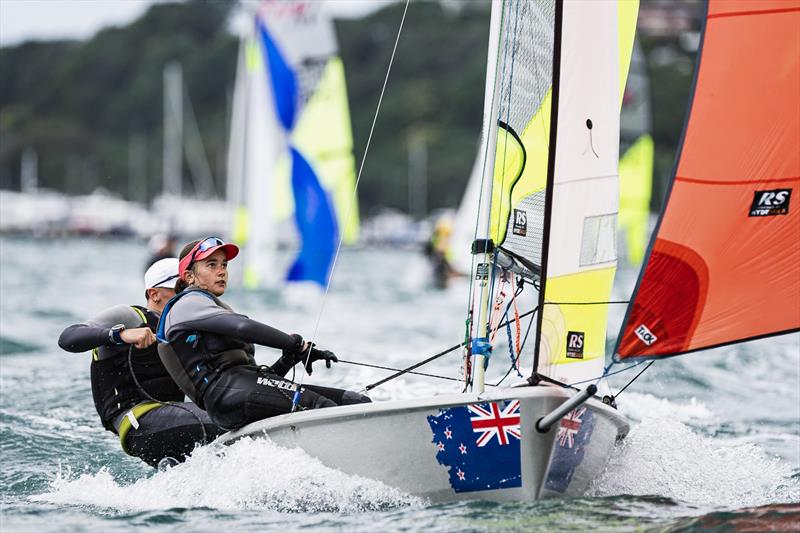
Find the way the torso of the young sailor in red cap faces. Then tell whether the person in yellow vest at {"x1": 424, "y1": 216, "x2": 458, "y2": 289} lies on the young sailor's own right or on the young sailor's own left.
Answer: on the young sailor's own left

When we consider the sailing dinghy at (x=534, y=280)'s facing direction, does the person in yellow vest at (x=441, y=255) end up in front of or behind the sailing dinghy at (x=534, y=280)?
behind

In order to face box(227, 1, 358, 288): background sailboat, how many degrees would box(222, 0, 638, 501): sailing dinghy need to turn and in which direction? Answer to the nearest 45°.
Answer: approximately 135° to its left

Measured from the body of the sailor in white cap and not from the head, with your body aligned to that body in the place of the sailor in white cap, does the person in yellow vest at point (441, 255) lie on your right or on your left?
on your left

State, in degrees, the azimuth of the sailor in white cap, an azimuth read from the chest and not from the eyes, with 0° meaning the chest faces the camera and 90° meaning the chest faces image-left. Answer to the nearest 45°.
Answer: approximately 270°

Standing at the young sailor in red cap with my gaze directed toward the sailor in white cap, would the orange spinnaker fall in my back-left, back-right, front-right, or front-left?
back-right

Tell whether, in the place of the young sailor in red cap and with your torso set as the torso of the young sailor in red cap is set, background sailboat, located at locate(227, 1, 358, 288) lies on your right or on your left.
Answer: on your left

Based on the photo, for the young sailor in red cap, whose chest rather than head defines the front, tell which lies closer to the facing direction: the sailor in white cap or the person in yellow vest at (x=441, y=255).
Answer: the person in yellow vest

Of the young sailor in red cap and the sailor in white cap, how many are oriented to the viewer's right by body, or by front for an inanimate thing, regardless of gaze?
2

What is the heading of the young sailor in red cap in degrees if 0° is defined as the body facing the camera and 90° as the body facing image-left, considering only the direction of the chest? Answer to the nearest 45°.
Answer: approximately 270°
